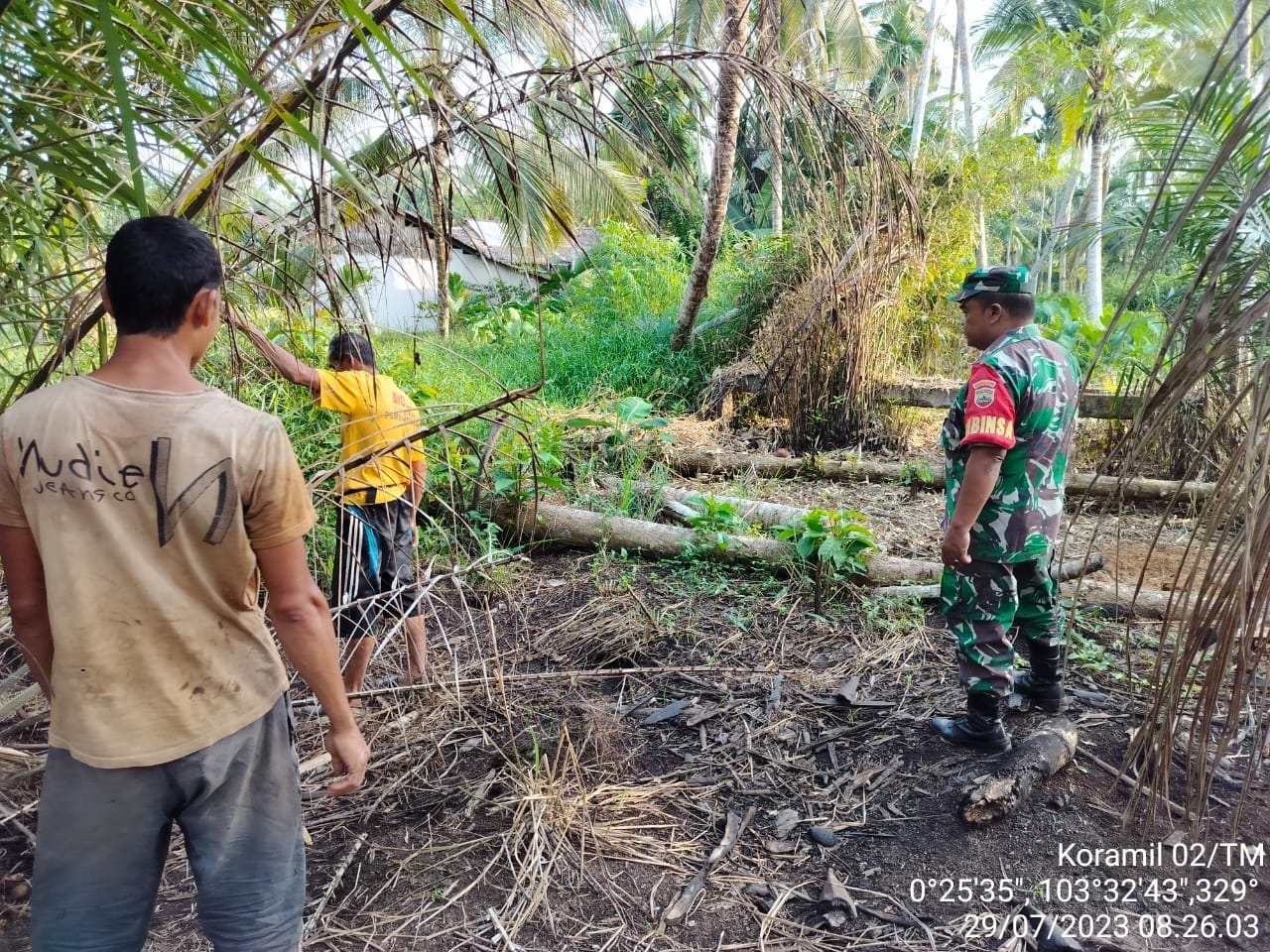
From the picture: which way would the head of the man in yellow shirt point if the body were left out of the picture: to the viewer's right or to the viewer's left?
to the viewer's left

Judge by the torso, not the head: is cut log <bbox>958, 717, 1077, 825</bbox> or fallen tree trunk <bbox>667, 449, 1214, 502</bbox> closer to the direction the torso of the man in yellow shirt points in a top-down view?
the fallen tree trunk

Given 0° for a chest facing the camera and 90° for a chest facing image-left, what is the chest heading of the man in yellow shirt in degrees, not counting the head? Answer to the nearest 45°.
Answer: approximately 135°

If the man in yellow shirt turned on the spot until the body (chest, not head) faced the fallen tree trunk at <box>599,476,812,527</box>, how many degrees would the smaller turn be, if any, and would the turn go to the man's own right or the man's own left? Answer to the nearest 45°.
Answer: approximately 90° to the man's own right

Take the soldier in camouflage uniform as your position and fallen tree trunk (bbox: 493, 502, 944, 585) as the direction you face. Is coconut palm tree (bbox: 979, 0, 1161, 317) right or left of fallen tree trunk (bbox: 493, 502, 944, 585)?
right

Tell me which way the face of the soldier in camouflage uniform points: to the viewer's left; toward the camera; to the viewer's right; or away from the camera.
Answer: to the viewer's left

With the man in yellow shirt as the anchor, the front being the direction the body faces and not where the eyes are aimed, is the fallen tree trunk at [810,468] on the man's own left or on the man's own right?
on the man's own right

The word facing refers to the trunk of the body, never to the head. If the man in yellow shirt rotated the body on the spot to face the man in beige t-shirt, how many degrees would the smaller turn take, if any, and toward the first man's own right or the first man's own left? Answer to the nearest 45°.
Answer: approximately 135° to the first man's own left

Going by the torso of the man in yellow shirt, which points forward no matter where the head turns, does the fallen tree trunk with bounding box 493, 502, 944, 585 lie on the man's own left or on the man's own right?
on the man's own right

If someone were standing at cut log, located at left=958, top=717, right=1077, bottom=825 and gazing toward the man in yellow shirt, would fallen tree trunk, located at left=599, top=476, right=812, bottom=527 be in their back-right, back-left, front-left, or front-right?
front-right
